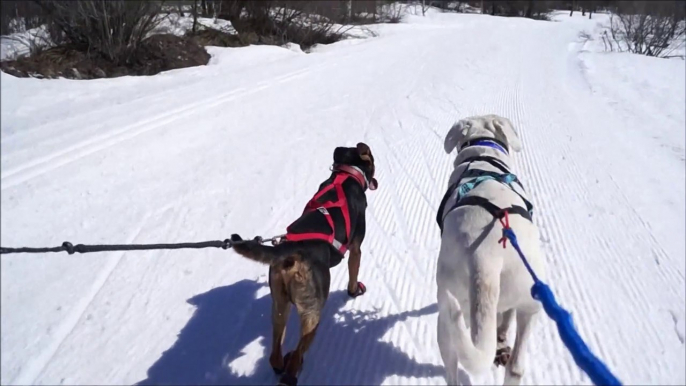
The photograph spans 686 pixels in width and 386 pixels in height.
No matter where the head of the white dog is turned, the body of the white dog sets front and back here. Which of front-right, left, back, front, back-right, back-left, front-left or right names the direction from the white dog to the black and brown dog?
left

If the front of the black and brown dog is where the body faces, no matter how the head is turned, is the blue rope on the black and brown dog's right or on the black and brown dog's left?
on the black and brown dog's right

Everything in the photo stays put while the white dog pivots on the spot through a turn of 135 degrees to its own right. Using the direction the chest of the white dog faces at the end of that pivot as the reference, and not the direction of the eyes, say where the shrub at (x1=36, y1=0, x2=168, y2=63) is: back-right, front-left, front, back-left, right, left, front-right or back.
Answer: back

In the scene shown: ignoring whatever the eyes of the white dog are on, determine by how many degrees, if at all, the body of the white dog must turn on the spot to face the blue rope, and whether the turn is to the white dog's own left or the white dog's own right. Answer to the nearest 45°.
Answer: approximately 135° to the white dog's own right

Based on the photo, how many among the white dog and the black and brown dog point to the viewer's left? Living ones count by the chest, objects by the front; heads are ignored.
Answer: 0

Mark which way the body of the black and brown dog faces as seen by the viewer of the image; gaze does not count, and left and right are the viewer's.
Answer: facing away from the viewer and to the right of the viewer

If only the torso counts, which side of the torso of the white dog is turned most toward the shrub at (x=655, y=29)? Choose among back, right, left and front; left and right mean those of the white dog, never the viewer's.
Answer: front

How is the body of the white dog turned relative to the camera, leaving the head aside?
away from the camera
